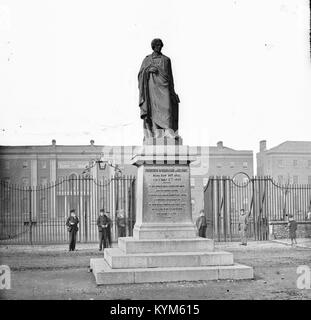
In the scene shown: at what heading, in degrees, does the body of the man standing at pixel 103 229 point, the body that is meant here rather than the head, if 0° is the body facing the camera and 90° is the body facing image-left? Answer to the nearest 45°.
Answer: approximately 0°

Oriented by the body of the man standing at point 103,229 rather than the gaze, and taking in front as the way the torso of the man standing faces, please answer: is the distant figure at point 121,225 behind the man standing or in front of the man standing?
behind

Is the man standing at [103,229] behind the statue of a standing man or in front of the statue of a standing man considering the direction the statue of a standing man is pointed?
behind

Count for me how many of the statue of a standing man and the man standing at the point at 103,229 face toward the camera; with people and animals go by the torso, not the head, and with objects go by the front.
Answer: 2

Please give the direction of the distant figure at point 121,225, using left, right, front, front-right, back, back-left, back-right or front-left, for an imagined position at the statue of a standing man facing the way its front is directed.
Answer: back

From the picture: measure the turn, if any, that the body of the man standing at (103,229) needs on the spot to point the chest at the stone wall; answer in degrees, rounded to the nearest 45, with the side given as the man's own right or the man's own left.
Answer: approximately 135° to the man's own left
